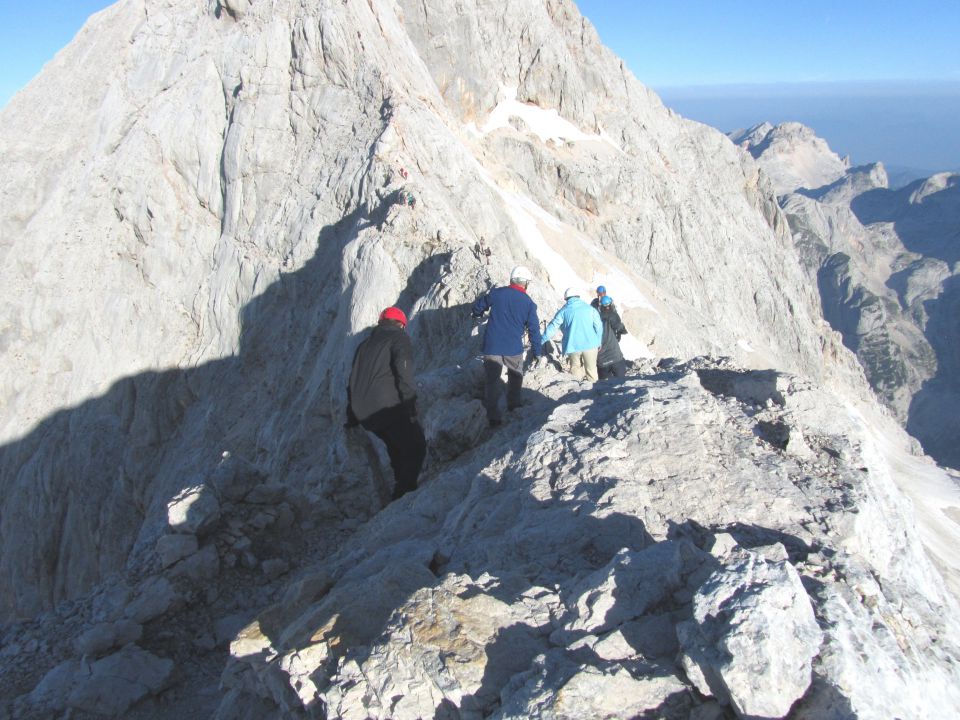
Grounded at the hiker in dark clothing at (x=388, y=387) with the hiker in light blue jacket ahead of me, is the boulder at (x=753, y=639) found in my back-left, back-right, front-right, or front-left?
back-right

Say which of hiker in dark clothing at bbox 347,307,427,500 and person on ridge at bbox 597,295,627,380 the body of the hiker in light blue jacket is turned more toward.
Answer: the person on ridge

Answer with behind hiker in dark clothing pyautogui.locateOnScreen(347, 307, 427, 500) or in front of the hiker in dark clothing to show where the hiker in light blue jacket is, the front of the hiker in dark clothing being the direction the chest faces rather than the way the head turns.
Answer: in front

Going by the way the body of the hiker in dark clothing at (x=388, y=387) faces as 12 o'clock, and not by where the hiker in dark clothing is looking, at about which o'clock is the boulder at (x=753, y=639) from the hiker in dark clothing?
The boulder is roughly at 4 o'clock from the hiker in dark clothing.

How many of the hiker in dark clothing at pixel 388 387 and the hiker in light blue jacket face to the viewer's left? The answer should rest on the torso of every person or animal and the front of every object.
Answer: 0

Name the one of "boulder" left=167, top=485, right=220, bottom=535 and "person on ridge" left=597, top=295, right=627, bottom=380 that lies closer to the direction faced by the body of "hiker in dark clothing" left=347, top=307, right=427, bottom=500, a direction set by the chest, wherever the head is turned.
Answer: the person on ridge

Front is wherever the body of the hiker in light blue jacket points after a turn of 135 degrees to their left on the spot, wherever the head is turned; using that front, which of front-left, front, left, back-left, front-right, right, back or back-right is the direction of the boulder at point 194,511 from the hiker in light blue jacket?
front

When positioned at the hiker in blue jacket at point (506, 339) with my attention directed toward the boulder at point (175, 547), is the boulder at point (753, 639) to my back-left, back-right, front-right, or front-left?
front-left

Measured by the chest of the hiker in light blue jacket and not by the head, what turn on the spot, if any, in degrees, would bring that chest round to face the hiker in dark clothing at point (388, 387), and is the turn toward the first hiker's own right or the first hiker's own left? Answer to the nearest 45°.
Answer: approximately 135° to the first hiker's own left

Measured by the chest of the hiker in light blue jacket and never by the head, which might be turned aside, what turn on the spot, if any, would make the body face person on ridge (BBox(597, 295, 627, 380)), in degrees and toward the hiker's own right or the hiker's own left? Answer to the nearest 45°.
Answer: approximately 45° to the hiker's own right

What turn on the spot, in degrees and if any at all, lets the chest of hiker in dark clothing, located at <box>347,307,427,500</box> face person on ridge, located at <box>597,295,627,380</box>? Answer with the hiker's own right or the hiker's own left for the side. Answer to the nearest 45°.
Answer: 0° — they already face them

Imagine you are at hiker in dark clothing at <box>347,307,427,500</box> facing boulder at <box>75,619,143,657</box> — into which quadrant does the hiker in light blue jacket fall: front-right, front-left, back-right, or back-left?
back-right

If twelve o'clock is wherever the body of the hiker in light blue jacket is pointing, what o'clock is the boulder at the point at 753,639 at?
The boulder is roughly at 6 o'clock from the hiker in light blue jacket.

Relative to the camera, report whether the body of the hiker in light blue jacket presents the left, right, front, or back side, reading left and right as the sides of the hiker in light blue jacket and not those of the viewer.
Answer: back

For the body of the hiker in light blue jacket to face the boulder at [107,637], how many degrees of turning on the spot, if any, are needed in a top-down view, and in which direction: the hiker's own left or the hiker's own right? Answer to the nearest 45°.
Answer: approximately 135° to the hiker's own left

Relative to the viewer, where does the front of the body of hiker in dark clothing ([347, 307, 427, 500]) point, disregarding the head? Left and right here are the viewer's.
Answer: facing away from the viewer and to the right of the viewer
